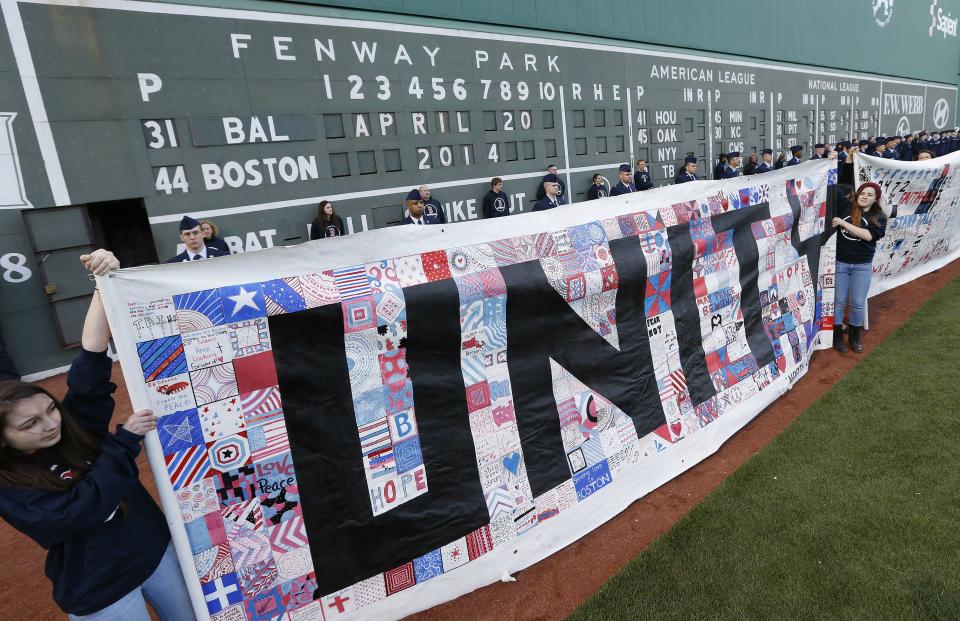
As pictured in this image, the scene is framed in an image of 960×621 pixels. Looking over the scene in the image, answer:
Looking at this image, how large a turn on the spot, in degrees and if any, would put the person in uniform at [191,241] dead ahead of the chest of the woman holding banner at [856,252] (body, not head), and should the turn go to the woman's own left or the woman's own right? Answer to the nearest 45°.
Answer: approximately 45° to the woman's own right

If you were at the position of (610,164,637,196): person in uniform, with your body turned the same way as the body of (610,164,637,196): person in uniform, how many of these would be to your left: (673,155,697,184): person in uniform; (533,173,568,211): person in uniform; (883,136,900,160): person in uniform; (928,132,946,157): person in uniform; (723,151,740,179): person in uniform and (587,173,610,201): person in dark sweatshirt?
4

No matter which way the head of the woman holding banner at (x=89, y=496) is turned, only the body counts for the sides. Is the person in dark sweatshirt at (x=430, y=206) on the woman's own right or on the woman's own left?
on the woman's own left

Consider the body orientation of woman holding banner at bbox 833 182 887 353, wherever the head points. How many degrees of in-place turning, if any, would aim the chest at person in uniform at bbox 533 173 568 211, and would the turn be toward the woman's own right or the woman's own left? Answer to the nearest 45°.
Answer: approximately 135° to the woman's own right

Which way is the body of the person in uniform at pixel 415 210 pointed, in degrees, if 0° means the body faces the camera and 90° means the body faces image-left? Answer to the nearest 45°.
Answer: approximately 315°

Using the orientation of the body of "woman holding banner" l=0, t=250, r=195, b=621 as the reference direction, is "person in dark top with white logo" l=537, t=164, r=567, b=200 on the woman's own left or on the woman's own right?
on the woman's own left

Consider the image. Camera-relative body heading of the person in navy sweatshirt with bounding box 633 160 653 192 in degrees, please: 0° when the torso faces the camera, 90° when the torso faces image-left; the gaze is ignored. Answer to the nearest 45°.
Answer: approximately 315°

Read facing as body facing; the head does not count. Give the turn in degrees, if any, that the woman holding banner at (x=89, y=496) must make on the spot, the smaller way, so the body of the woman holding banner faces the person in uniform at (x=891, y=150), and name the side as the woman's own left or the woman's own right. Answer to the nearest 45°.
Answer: approximately 45° to the woman's own left
